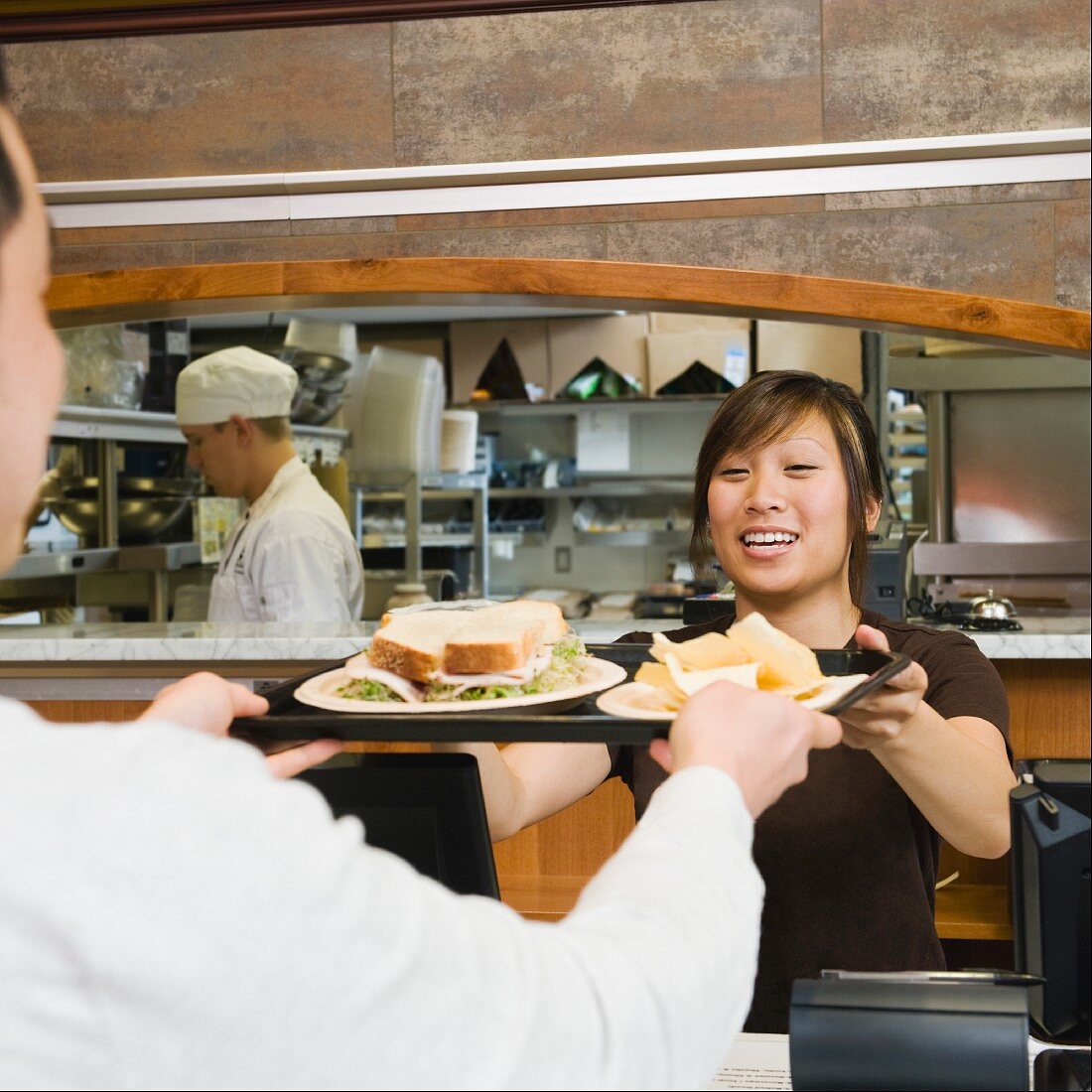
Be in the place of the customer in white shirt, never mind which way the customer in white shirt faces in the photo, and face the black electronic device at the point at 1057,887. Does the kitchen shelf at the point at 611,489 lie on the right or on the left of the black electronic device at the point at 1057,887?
left

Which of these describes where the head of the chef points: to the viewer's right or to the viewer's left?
to the viewer's left

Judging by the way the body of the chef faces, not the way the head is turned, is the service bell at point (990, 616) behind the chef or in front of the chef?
behind

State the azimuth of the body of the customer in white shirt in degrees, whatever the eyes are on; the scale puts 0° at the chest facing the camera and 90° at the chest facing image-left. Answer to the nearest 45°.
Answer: approximately 225°

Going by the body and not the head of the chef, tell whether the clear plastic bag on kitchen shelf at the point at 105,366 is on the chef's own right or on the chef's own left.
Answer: on the chef's own right

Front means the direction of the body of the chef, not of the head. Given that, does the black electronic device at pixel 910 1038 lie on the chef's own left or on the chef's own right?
on the chef's own left

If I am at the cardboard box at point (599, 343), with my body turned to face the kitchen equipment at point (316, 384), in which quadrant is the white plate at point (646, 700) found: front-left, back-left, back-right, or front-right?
front-left

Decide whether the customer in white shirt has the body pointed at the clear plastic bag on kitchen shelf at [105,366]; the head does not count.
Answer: no

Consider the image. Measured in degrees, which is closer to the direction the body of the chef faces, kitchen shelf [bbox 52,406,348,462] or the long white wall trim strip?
the kitchen shelf

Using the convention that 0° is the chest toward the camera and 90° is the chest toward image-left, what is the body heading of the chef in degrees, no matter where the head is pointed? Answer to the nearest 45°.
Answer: approximately 90°

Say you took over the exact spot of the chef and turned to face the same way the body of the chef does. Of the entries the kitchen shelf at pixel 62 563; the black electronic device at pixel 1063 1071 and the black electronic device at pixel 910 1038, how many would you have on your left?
2

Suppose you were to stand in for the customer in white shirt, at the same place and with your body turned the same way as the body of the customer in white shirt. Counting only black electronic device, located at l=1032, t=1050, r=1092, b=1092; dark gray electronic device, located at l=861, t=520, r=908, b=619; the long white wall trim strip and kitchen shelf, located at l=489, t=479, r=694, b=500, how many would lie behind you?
0

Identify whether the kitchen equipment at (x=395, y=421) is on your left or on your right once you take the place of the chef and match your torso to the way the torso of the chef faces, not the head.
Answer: on your right

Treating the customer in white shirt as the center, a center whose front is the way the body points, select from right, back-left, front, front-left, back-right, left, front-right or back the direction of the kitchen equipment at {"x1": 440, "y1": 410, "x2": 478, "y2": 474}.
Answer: front-left

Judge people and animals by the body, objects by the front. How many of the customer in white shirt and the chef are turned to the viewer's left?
1

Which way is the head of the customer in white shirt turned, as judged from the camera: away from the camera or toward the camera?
away from the camera
